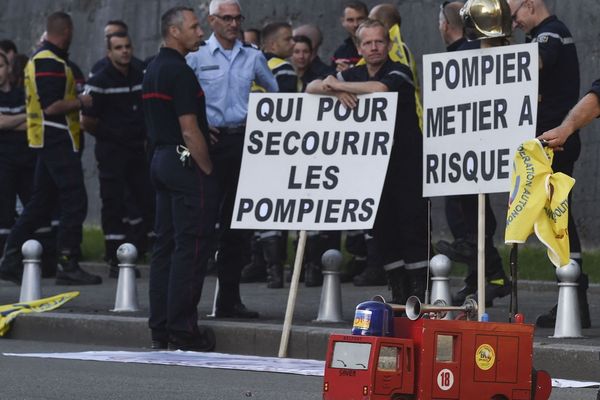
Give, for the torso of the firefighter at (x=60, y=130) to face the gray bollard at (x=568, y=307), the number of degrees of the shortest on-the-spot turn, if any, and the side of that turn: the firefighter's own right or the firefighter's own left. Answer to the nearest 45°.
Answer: approximately 45° to the firefighter's own right

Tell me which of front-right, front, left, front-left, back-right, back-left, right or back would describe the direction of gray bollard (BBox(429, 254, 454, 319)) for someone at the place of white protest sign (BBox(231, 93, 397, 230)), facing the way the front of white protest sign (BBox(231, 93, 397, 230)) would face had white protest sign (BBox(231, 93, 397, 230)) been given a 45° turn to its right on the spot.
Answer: back-left

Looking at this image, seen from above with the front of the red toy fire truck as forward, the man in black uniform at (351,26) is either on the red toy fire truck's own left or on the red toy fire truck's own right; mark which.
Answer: on the red toy fire truck's own right

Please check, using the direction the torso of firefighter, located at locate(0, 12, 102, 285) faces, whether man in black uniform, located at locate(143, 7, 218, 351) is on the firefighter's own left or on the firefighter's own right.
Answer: on the firefighter's own right

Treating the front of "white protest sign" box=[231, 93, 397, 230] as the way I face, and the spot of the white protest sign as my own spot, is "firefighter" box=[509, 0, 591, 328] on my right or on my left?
on my left
